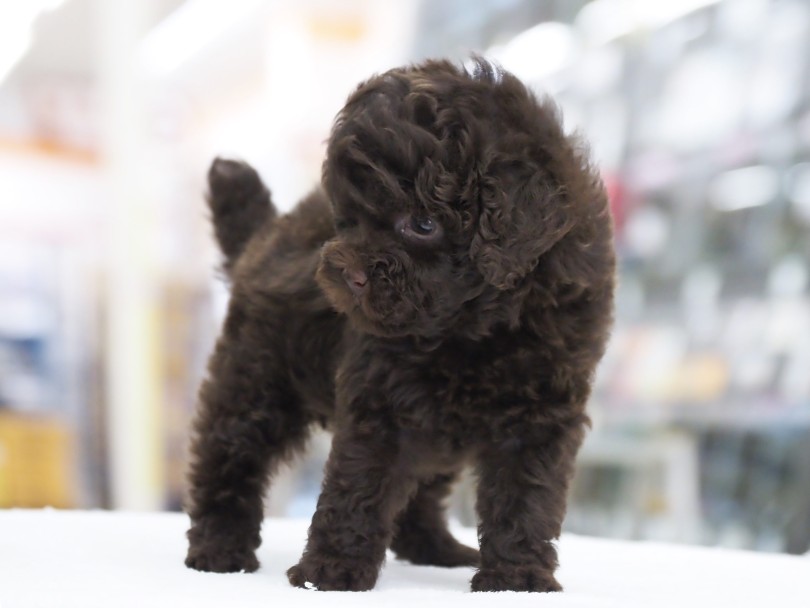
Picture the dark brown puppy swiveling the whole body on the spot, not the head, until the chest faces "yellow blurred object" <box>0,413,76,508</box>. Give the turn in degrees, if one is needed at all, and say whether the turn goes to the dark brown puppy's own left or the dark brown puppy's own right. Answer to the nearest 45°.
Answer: approximately 180°
